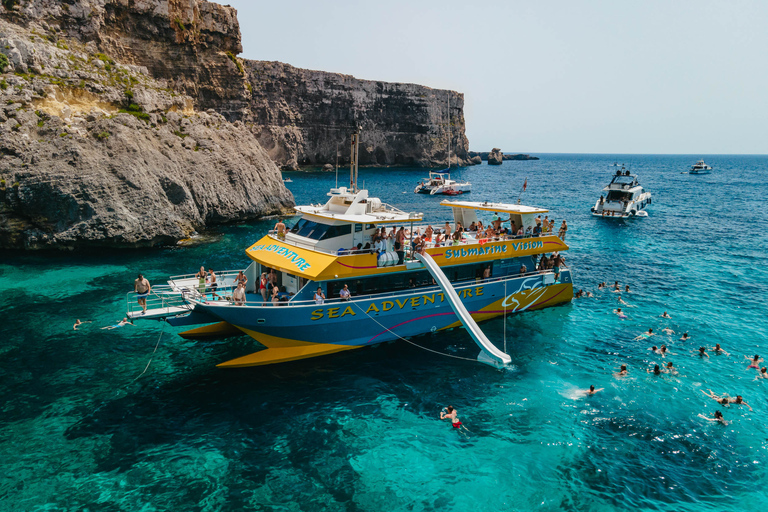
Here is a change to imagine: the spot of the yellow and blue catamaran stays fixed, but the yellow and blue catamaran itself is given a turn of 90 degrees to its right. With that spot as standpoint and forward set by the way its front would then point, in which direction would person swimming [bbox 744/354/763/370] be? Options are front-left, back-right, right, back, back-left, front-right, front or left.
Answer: back-right

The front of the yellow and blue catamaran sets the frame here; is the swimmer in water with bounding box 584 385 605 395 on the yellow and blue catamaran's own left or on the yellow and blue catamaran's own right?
on the yellow and blue catamaran's own left

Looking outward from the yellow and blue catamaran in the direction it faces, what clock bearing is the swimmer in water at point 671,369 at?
The swimmer in water is roughly at 8 o'clock from the yellow and blue catamaran.

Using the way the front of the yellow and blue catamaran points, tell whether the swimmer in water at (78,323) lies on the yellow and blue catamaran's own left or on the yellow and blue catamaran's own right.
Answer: on the yellow and blue catamaran's own right

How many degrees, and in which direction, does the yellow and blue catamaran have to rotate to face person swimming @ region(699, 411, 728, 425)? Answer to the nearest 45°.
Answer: approximately 90° to its left

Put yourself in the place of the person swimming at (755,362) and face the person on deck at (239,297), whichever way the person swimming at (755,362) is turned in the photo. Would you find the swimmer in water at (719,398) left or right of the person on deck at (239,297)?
left

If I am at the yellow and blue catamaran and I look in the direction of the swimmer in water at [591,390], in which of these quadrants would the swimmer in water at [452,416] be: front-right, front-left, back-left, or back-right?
front-right

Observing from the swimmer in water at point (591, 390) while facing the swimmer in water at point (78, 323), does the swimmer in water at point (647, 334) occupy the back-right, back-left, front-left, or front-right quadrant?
back-right

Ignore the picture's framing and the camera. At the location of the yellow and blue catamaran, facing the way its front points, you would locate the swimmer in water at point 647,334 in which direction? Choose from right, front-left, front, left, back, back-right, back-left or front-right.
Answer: back-left

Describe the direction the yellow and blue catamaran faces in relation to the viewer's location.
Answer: facing the viewer and to the left of the viewer

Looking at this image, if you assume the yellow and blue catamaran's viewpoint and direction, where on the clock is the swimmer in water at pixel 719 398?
The swimmer in water is roughly at 8 o'clock from the yellow and blue catamaran.
